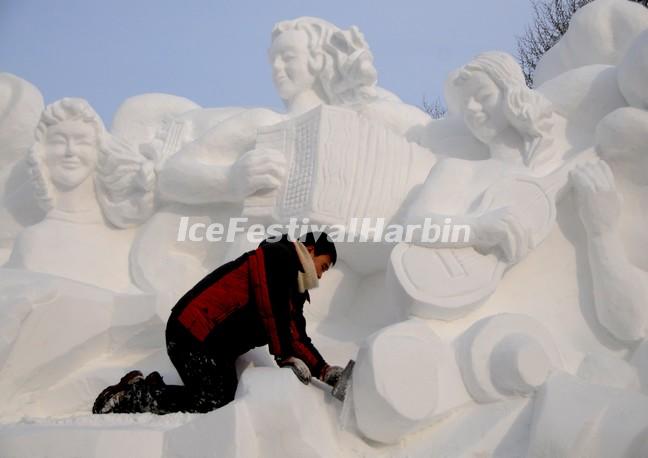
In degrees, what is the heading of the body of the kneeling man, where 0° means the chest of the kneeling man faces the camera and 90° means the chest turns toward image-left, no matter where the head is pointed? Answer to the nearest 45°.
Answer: approximately 270°
